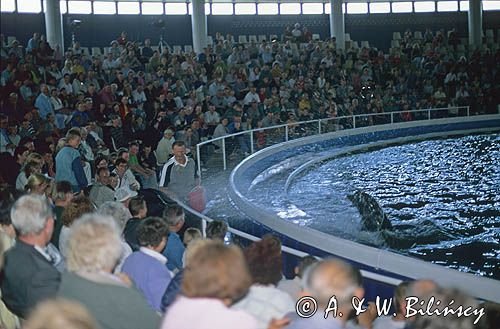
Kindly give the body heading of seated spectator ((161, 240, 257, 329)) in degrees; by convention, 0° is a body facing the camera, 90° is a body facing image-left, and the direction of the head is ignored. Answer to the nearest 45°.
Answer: approximately 180°

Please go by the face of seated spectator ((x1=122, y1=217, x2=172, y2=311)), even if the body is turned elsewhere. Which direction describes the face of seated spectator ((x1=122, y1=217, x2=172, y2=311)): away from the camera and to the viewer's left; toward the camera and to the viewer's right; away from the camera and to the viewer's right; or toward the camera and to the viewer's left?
away from the camera and to the viewer's right

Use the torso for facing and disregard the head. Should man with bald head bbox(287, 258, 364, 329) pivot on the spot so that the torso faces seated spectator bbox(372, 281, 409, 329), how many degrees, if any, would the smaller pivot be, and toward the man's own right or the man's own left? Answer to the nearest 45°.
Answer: approximately 45° to the man's own right

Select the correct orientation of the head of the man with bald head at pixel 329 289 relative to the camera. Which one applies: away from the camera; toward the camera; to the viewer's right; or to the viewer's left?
away from the camera

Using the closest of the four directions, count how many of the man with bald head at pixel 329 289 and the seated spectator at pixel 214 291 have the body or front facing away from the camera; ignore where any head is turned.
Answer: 2

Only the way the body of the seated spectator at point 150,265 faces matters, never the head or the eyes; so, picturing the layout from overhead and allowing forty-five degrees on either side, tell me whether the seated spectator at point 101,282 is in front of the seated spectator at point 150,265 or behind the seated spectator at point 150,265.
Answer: behind

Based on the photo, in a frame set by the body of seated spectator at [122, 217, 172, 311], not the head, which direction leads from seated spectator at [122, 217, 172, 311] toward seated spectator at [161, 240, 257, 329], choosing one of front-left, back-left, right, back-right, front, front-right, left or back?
back-right

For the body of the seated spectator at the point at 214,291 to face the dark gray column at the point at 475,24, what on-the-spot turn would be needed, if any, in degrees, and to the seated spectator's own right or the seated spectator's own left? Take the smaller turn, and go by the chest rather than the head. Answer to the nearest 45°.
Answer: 0° — they already face it

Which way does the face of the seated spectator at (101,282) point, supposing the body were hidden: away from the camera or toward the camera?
away from the camera

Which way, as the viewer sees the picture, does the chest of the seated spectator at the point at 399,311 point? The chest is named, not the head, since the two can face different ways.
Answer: away from the camera

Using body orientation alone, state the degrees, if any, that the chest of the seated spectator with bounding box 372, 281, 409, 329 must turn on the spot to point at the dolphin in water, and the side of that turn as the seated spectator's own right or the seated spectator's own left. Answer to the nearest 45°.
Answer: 0° — they already face it

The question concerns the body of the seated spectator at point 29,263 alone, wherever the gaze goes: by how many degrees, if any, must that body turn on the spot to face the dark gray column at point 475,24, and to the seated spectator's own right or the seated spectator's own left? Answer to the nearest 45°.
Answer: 0° — they already face it

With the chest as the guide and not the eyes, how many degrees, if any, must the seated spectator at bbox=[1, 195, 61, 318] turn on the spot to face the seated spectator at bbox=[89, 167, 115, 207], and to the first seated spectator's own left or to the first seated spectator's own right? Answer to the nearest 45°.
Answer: approximately 45° to the first seated spectator's own left

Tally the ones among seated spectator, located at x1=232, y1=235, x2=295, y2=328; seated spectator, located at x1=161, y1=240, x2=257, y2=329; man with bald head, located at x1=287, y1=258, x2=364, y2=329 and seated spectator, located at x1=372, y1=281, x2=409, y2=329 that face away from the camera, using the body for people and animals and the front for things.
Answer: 4

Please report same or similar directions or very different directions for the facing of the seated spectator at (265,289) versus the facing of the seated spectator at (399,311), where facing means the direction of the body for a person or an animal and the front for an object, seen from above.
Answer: same or similar directions

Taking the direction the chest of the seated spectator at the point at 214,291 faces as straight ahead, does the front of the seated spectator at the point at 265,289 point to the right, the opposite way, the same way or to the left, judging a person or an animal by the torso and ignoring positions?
the same way

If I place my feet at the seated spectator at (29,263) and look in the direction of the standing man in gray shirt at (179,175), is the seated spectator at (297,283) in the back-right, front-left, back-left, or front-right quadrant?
front-right

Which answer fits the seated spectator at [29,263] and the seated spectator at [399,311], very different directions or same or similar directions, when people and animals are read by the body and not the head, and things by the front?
same or similar directions

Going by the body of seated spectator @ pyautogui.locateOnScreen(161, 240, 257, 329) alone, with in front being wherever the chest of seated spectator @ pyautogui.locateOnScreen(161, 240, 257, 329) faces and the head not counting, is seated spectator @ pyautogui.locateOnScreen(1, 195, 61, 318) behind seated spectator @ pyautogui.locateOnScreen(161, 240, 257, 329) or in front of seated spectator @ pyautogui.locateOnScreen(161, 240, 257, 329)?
in front

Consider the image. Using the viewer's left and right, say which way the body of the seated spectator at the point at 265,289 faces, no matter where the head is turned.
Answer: facing away from the viewer

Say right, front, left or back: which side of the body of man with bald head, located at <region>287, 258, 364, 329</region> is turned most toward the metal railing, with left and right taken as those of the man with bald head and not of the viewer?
front

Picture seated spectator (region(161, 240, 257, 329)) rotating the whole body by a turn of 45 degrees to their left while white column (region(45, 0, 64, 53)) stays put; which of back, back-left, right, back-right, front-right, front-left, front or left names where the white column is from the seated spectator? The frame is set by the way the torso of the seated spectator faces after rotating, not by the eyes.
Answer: front-right
